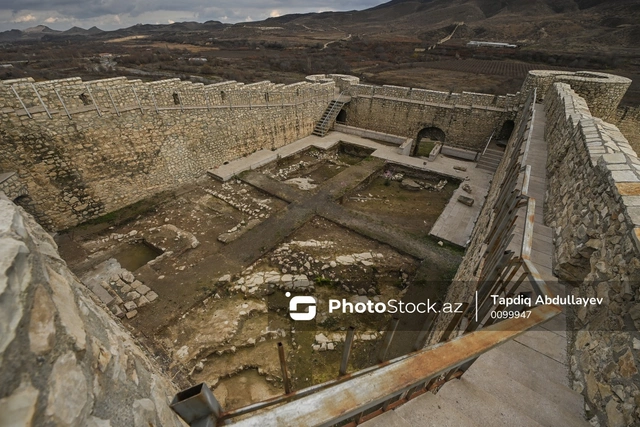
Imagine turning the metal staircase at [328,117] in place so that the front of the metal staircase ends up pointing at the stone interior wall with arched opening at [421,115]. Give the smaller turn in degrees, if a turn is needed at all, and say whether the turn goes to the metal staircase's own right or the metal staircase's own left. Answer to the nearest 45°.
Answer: approximately 135° to the metal staircase's own left

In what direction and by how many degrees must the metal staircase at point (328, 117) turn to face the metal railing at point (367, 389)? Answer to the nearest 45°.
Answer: approximately 45° to its left

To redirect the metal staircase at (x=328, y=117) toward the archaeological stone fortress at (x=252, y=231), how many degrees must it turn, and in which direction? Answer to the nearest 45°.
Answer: approximately 45° to its left

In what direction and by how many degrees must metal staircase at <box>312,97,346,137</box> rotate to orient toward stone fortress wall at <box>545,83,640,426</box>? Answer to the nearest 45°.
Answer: approximately 45° to its left

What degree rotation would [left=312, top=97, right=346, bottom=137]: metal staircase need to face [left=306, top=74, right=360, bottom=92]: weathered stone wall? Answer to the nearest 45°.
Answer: approximately 135° to its right

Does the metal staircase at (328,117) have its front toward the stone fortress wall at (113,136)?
yes

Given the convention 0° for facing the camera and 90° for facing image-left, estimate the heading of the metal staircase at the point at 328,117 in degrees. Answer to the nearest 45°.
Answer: approximately 45°

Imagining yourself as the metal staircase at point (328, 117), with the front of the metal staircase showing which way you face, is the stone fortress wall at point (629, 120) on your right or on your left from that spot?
on your left
